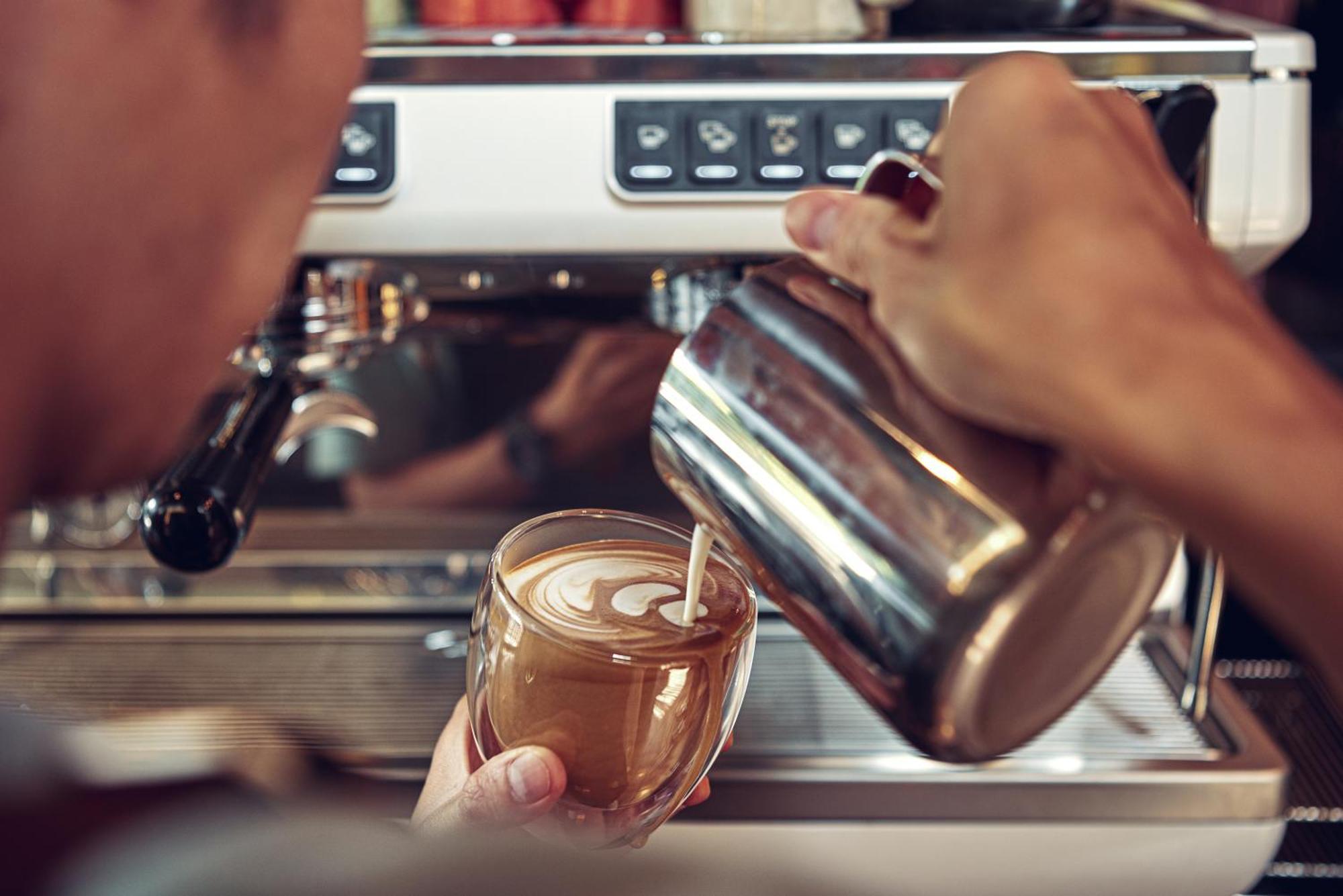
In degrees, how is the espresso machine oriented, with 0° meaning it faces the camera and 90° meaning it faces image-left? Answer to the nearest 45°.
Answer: approximately 0°
